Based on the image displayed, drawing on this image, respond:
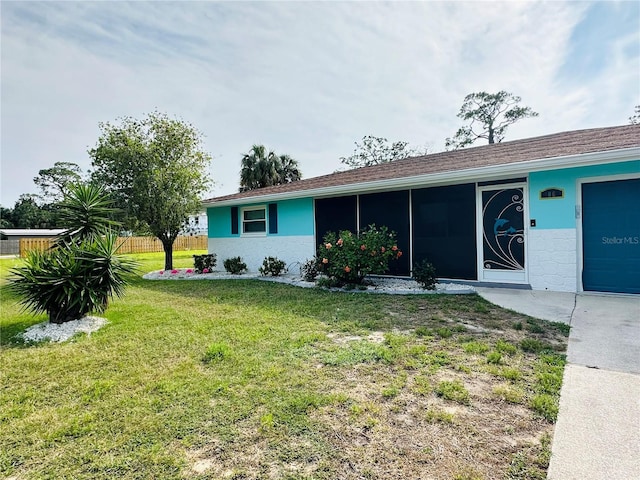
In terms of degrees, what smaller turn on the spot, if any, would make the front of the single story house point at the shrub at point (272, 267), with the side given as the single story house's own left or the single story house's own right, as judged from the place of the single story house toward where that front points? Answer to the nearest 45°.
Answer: approximately 45° to the single story house's own right

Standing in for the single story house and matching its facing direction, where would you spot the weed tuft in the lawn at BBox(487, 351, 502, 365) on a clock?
The weed tuft in the lawn is roughly at 11 o'clock from the single story house.

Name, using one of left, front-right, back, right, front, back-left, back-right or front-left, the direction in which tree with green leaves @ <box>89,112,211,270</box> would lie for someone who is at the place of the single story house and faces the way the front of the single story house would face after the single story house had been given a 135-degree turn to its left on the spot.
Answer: back

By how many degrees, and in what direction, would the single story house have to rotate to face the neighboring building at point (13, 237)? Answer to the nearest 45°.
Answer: approximately 45° to its right

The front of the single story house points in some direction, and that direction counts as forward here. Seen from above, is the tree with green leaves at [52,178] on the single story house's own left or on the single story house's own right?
on the single story house's own right

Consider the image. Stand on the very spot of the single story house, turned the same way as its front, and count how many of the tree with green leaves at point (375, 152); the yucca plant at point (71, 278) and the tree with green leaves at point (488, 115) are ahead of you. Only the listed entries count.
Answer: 1

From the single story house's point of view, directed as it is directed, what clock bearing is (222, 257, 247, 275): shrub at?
The shrub is roughly at 2 o'clock from the single story house.

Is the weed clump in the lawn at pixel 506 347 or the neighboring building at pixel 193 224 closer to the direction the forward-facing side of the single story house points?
the weed clump in the lawn

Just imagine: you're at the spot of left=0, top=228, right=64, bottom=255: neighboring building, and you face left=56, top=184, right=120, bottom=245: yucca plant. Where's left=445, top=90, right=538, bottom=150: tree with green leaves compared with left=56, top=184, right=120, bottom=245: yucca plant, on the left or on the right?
left

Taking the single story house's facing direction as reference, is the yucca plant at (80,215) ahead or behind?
ahead
